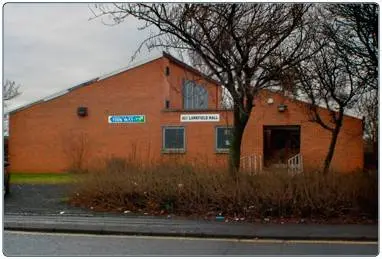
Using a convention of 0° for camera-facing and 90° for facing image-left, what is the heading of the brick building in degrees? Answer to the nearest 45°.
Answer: approximately 0°

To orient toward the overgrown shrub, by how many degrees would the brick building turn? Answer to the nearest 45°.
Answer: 0° — it already faces it

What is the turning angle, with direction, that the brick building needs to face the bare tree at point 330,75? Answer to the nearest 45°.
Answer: approximately 45° to its left
